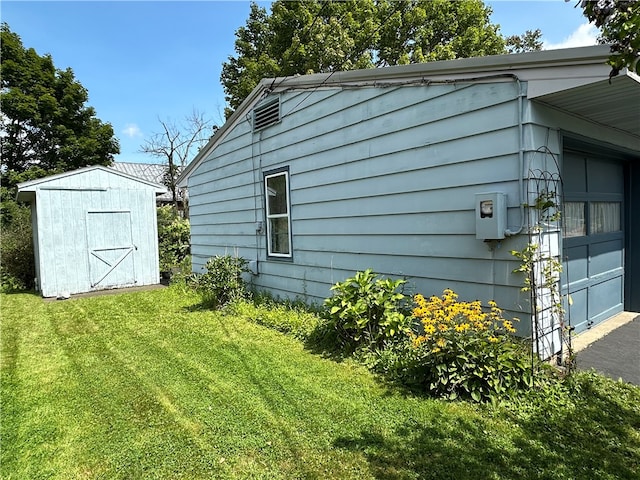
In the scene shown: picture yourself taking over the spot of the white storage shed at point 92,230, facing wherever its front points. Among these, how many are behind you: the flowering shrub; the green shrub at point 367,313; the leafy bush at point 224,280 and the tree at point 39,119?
1

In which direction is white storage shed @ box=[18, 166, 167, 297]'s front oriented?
toward the camera

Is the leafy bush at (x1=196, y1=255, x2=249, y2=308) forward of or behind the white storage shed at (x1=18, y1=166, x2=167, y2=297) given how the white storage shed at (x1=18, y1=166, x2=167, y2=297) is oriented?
forward

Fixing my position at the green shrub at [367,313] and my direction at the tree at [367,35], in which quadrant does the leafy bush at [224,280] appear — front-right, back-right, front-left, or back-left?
front-left

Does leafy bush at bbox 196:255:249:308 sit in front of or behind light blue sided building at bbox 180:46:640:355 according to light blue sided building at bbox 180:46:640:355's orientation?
behind

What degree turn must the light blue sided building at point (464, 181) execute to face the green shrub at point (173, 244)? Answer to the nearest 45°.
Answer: approximately 180°

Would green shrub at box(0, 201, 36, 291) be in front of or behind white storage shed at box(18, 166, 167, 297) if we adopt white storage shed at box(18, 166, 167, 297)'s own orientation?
behind

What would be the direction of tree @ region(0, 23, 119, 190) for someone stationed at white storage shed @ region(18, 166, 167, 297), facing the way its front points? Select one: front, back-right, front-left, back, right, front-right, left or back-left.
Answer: back

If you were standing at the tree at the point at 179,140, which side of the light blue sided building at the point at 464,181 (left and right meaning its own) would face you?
back

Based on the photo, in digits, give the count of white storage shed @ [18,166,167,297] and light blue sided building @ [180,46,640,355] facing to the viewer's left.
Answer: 0

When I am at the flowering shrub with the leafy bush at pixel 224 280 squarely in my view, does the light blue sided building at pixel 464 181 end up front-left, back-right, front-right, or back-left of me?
front-right

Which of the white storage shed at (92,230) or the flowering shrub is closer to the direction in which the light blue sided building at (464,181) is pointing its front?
the flowering shrub
